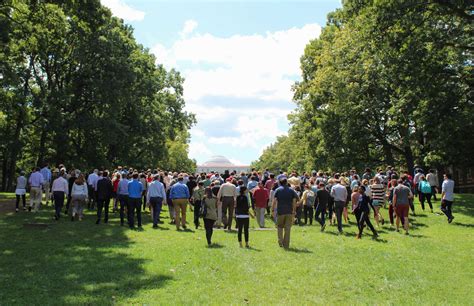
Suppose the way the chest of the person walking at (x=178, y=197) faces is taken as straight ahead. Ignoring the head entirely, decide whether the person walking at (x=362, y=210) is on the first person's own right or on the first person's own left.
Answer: on the first person's own right

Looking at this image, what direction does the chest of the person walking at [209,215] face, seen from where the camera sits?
away from the camera

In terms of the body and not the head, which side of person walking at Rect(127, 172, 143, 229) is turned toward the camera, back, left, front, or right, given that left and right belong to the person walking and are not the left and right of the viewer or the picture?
back

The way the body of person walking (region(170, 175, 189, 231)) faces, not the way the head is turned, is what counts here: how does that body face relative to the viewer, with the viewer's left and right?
facing away from the viewer

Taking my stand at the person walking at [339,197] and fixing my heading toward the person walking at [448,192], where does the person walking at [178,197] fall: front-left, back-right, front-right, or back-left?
back-left

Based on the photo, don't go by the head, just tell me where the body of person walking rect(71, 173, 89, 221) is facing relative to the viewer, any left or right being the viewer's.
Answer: facing away from the viewer

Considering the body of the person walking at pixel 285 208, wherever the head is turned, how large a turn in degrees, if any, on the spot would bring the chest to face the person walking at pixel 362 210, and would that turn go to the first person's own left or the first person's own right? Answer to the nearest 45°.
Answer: approximately 45° to the first person's own right

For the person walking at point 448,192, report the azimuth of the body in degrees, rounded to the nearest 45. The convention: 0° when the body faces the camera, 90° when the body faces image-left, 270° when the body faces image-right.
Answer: approximately 135°

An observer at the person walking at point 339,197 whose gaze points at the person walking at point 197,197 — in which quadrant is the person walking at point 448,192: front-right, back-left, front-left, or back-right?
back-right

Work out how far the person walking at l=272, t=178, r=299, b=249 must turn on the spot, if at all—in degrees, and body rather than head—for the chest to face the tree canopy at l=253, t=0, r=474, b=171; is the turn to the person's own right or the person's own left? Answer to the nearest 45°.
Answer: approximately 45° to the person's own right
